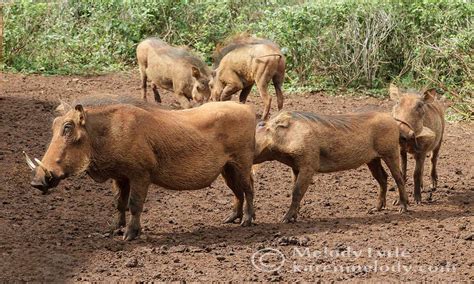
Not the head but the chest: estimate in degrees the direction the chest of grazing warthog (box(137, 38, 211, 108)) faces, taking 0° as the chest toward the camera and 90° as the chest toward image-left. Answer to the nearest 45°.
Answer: approximately 315°

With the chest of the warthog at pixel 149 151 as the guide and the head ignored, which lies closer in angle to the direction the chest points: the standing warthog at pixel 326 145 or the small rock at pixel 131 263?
the small rock

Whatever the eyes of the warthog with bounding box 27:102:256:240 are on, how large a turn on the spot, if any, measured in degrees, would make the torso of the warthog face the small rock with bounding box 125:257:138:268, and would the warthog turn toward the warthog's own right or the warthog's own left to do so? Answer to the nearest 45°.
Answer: approximately 90° to the warthog's own left

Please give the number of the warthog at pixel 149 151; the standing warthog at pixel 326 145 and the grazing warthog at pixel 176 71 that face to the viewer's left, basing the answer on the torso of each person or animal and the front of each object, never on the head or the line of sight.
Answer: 2

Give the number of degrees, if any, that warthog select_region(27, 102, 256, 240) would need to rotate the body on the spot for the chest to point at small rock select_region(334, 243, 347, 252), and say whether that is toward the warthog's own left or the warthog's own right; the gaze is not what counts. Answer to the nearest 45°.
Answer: approximately 135° to the warthog's own left

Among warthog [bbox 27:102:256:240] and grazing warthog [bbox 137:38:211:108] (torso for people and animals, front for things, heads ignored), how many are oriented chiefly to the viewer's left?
1

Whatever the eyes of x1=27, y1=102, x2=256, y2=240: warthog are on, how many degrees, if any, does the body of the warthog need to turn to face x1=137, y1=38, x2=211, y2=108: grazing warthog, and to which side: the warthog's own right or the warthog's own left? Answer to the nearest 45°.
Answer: approximately 90° to the warthog's own right

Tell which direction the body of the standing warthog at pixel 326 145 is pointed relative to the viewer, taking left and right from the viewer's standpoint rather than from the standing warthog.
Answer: facing to the left of the viewer

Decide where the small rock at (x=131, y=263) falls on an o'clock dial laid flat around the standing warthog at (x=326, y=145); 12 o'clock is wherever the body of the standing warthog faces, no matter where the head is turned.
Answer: The small rock is roughly at 10 o'clock from the standing warthog.

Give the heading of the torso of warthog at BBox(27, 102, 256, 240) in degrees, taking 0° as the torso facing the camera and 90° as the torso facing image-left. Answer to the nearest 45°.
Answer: approximately 90°
